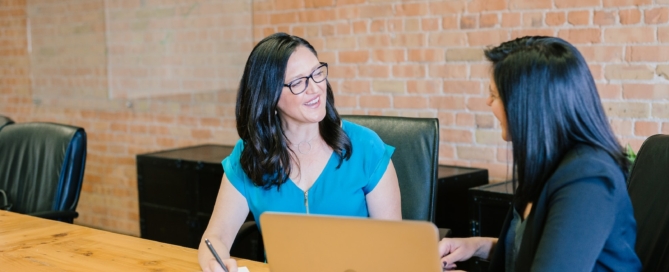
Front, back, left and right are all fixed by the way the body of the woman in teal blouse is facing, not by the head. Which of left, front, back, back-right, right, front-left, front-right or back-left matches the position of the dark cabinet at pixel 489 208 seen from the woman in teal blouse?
back-left

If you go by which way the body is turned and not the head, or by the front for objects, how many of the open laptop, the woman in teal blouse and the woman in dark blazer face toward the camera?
1

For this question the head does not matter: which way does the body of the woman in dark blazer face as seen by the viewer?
to the viewer's left

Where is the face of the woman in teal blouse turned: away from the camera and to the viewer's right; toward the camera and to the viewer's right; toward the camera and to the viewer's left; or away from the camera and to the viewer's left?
toward the camera and to the viewer's right

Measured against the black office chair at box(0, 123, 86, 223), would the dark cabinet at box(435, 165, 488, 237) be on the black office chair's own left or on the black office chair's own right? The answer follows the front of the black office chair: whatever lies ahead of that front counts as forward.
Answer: on the black office chair's own left

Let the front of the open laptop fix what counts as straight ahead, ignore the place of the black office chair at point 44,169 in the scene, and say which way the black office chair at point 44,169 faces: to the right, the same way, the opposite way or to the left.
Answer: the opposite way

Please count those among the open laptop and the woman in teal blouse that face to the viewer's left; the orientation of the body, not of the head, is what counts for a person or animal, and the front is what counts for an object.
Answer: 0

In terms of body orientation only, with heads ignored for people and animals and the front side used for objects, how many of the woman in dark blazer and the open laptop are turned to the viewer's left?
1

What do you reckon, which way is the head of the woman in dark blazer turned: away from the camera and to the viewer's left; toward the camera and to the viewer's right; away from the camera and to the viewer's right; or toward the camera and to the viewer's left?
away from the camera and to the viewer's left

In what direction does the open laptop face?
away from the camera

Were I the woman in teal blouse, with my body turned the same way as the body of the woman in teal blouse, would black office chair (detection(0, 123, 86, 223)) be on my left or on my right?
on my right

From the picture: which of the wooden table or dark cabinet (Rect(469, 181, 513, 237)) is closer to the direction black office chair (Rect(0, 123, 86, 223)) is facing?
the wooden table

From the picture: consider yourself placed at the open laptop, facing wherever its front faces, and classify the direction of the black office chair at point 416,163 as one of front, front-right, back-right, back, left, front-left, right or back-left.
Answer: front

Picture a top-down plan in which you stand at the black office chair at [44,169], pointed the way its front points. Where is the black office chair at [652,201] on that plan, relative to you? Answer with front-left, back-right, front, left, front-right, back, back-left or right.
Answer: left

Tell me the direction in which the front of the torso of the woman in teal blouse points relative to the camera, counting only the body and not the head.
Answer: toward the camera
